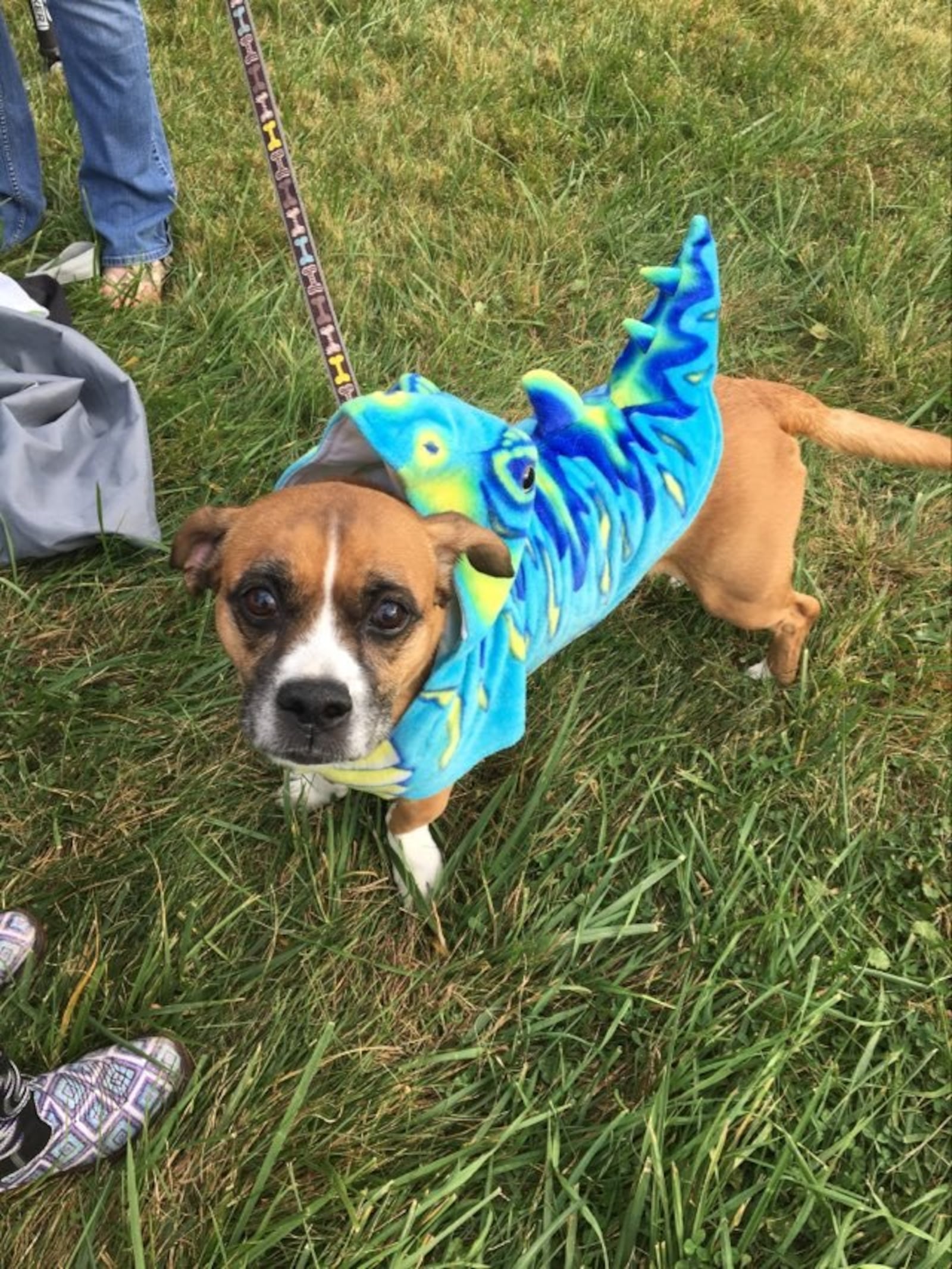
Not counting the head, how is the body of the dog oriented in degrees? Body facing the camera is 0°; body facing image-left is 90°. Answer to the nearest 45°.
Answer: approximately 45°
